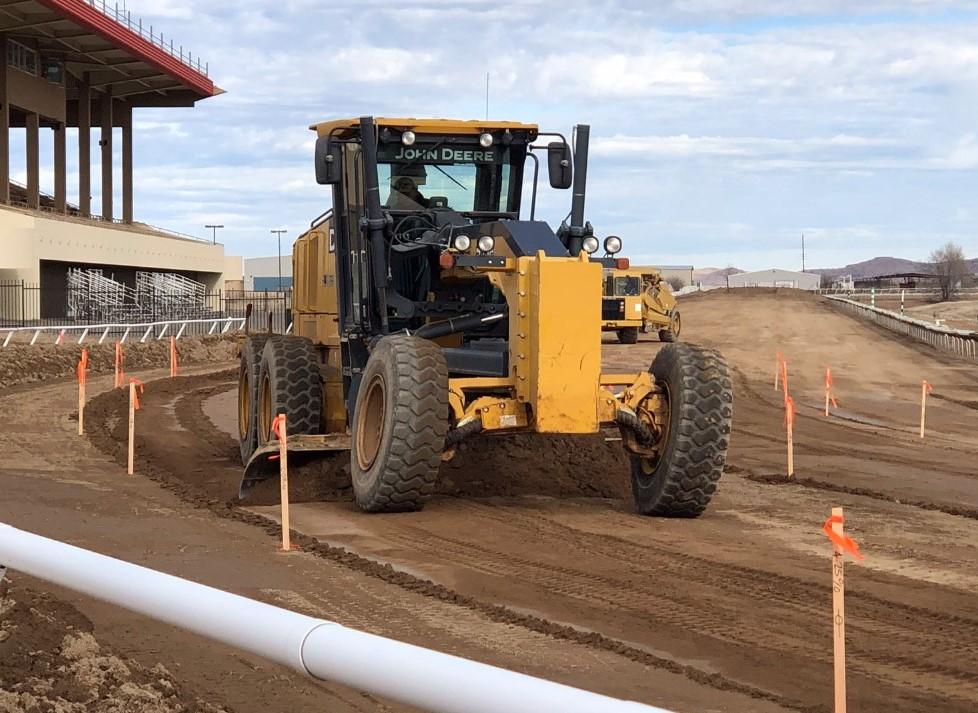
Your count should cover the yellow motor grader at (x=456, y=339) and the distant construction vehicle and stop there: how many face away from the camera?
0

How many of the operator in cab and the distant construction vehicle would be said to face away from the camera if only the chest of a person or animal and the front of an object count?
0

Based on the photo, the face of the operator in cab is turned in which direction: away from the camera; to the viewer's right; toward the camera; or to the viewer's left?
toward the camera

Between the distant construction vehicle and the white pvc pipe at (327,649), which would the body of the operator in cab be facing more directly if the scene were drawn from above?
the white pvc pipe

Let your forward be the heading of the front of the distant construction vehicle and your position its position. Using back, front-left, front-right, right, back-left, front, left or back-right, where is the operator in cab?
front-left

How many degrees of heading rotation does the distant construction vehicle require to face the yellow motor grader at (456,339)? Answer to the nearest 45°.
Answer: approximately 45° to its left

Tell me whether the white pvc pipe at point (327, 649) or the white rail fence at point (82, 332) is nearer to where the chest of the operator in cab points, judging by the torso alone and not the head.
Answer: the white pvc pipe

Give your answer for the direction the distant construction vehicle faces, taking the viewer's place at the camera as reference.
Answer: facing the viewer and to the left of the viewer

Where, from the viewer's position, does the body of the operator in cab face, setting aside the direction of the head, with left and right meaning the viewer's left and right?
facing the viewer and to the right of the viewer

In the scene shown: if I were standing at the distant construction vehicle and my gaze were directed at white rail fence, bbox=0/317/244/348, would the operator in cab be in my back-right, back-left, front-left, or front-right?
front-left

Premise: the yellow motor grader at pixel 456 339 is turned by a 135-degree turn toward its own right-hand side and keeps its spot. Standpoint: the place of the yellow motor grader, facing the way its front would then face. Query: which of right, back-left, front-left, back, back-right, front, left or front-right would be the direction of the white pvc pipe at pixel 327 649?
left

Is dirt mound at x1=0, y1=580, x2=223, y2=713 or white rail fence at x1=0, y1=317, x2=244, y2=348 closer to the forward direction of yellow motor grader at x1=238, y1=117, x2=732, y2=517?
the dirt mound

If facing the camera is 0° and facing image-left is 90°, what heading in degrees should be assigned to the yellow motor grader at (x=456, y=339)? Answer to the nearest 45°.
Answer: approximately 315°

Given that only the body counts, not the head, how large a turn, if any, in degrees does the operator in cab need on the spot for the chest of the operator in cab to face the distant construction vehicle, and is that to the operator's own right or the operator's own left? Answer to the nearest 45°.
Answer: approximately 135° to the operator's own left

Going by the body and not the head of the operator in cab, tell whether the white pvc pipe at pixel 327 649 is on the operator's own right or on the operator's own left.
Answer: on the operator's own right
